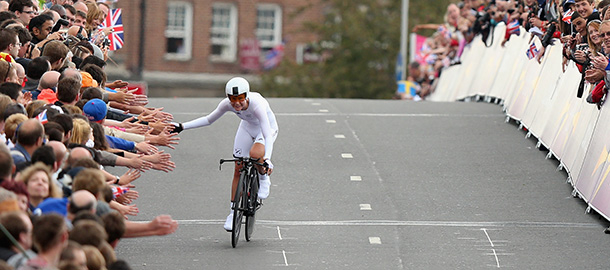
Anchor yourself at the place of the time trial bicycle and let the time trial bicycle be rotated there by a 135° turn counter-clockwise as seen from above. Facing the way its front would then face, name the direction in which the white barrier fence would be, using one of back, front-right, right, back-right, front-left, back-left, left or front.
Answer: front

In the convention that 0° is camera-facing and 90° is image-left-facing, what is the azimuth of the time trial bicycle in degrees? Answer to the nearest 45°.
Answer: approximately 0°
